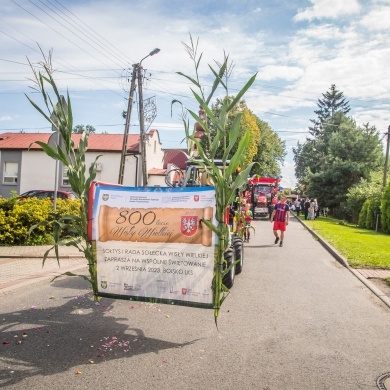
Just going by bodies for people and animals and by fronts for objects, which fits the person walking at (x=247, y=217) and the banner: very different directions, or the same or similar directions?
same or similar directions

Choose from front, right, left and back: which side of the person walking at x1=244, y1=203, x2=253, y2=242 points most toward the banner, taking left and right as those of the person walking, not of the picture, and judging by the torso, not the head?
front

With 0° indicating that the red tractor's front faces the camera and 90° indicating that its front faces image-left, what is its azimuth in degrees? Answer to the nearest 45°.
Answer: approximately 0°

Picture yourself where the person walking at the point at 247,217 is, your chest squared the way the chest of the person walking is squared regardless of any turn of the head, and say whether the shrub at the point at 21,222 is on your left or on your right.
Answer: on your right

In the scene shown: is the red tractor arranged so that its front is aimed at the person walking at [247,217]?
yes

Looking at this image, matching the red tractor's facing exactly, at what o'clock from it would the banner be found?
The banner is roughly at 12 o'clock from the red tractor.

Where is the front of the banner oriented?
toward the camera

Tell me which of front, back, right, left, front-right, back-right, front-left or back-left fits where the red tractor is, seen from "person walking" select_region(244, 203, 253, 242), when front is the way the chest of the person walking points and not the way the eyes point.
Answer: back

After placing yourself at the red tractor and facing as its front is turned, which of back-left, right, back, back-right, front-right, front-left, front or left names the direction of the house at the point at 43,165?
right

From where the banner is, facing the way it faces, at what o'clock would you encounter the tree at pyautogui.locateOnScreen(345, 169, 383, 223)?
The tree is roughly at 7 o'clock from the banner.

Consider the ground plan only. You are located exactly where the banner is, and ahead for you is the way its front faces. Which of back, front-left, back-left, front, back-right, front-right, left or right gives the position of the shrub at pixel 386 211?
back-left

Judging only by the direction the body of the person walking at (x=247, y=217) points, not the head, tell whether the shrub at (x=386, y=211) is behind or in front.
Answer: behind

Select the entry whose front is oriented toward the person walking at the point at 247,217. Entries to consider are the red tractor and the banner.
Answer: the red tractor

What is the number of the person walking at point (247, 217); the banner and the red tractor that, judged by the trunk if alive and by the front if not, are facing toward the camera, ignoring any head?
3

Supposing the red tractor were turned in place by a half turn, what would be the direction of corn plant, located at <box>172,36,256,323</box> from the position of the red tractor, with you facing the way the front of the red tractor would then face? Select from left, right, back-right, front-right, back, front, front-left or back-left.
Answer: back
